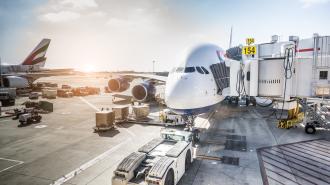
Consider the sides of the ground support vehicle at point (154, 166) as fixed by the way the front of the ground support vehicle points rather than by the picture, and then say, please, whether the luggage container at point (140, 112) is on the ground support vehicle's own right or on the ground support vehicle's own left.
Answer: on the ground support vehicle's own left

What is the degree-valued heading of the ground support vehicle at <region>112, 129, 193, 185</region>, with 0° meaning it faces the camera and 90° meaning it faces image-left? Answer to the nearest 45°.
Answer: approximately 225°

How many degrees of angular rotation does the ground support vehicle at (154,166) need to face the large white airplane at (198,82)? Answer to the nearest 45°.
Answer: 0° — it already faces it

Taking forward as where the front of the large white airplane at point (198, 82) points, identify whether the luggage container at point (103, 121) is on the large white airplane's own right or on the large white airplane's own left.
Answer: on the large white airplane's own right

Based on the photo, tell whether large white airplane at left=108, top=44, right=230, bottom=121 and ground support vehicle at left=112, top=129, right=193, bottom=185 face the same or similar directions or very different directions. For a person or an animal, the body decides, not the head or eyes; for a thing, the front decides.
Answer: very different directions

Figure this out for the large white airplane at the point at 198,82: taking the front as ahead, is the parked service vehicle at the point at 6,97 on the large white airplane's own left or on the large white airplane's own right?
on the large white airplane's own right

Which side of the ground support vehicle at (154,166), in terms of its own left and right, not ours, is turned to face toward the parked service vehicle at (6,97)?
left

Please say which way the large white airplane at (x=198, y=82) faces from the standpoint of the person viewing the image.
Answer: facing the viewer and to the left of the viewer

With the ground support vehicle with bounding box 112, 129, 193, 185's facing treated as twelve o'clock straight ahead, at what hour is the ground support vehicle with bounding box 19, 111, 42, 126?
the ground support vehicle with bounding box 19, 111, 42, 126 is roughly at 9 o'clock from the ground support vehicle with bounding box 112, 129, 193, 185.

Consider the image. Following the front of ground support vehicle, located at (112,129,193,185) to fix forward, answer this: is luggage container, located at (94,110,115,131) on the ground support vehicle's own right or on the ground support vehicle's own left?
on the ground support vehicle's own left

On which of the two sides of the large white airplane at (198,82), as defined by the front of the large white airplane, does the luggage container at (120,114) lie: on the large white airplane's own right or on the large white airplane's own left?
on the large white airplane's own right
